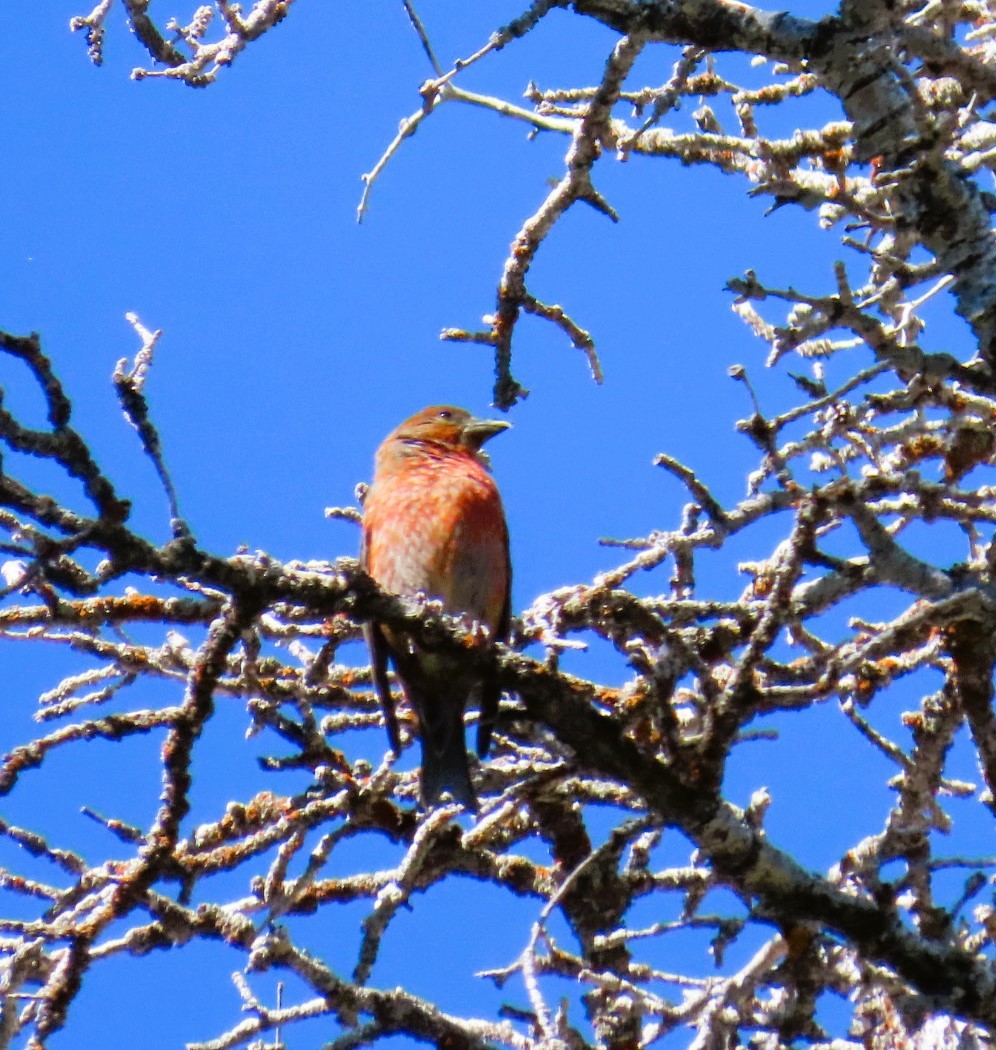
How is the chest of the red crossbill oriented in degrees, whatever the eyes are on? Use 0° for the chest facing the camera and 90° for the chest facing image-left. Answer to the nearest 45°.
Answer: approximately 0°
